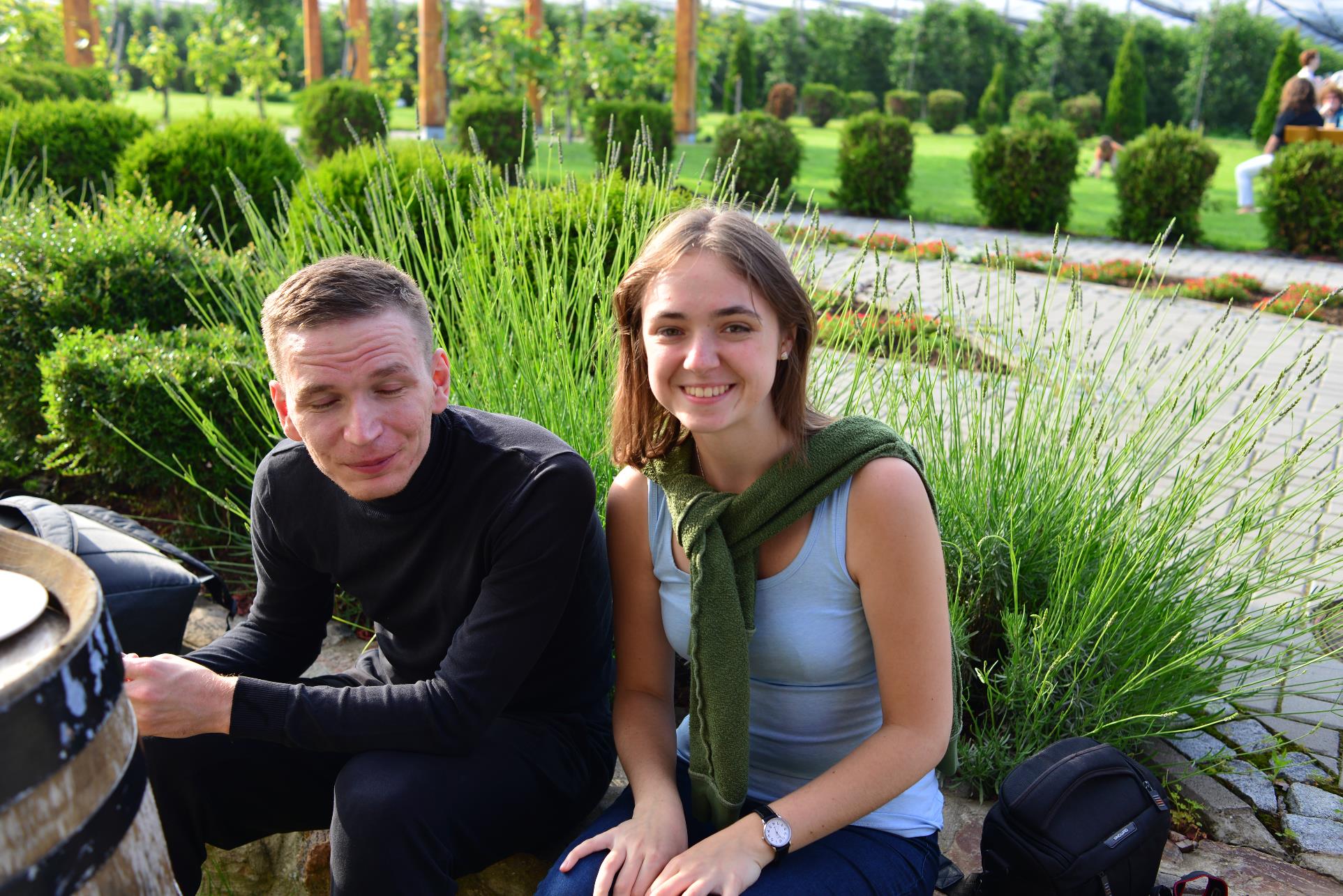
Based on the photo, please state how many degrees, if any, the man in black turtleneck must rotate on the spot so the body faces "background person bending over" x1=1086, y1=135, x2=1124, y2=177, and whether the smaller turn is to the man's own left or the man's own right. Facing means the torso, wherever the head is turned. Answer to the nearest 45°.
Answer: approximately 180°

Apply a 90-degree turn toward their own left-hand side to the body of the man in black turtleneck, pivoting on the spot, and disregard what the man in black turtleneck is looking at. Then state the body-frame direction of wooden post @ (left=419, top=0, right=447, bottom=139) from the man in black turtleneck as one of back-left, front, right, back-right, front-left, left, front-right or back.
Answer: back-left

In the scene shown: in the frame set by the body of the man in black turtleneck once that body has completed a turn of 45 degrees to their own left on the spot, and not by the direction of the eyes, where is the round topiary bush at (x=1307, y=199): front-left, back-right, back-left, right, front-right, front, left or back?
back-left

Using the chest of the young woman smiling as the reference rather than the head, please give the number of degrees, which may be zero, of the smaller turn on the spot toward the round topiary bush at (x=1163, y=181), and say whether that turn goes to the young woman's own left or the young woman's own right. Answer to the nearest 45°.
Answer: approximately 135° to the young woman's own right

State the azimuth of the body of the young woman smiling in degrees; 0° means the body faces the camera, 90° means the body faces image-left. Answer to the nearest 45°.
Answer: approximately 45°

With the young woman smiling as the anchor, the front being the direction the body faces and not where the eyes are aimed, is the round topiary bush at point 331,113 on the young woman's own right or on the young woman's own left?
on the young woman's own right

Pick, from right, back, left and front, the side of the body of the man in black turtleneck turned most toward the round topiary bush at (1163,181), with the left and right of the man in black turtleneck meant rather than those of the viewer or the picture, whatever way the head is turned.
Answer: back

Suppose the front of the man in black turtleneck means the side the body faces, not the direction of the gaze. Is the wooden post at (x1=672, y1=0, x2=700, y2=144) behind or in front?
behind

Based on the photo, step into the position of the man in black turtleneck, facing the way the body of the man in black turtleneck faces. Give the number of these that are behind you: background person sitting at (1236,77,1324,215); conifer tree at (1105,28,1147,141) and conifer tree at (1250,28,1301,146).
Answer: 3
